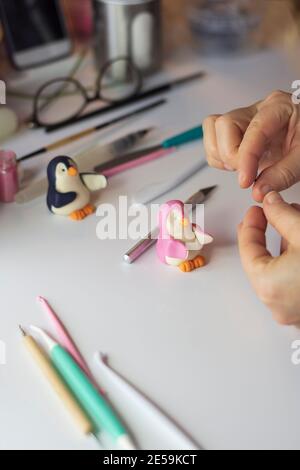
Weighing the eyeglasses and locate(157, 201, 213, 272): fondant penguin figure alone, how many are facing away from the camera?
0

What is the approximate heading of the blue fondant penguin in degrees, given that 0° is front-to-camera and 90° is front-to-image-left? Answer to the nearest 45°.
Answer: approximately 315°

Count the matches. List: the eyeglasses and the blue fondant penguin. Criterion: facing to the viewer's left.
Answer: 0
